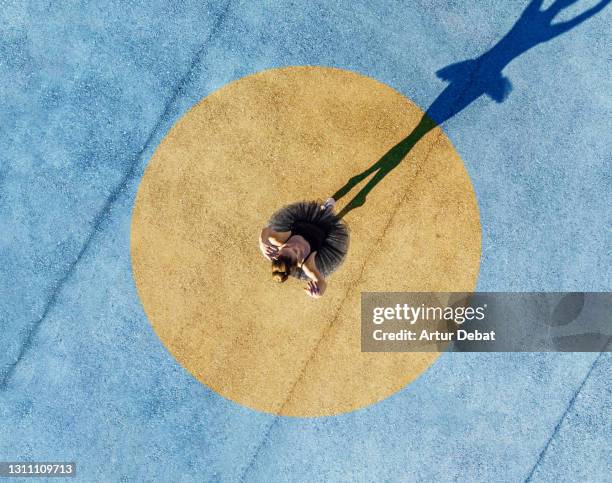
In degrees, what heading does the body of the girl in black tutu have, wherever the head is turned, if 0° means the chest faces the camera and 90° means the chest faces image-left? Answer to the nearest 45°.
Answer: approximately 45°
